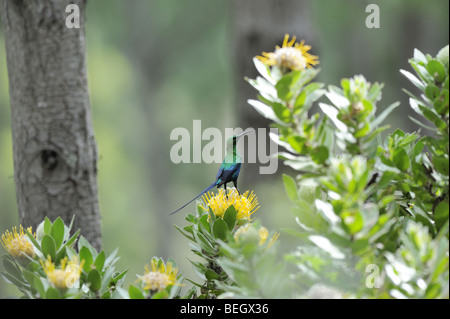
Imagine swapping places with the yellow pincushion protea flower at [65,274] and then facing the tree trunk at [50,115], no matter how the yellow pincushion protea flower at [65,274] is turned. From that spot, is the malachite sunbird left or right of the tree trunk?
right

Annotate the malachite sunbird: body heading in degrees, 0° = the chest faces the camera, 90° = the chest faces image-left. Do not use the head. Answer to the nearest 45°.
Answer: approximately 270°

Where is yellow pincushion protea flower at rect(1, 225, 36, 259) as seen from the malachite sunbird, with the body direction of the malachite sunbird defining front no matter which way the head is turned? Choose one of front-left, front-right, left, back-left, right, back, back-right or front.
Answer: back-right

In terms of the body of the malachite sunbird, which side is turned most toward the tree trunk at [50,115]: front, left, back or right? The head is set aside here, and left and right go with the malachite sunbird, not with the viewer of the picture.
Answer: back

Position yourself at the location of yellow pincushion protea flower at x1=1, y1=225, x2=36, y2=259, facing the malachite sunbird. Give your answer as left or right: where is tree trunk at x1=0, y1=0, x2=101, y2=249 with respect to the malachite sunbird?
left
